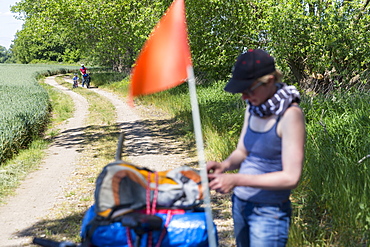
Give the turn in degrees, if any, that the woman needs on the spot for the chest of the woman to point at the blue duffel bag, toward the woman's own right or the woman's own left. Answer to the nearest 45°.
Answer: approximately 45° to the woman's own right

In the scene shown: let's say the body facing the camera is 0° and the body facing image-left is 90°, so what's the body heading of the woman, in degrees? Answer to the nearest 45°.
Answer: approximately 45°

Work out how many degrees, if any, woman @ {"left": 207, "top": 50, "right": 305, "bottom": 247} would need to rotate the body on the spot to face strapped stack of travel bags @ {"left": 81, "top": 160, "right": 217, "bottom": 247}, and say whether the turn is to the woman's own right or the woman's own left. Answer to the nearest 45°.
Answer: approximately 45° to the woman's own right
